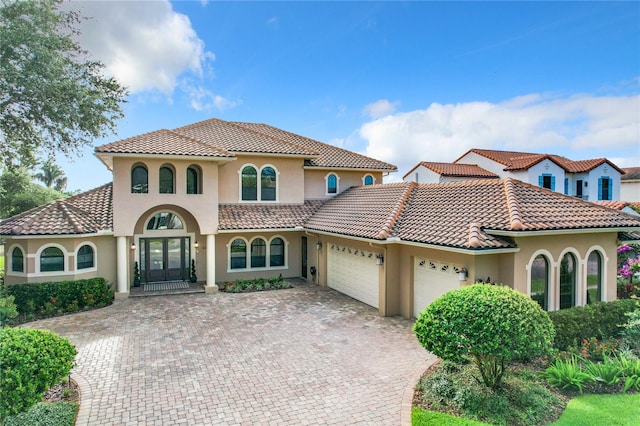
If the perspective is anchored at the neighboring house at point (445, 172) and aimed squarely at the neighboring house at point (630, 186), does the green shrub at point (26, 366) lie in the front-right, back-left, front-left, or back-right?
back-right

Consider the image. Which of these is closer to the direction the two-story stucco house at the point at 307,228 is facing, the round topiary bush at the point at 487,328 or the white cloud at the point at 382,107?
the round topiary bush

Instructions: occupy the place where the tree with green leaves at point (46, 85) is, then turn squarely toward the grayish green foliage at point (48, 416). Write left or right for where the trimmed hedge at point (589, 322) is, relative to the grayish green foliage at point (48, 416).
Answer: left

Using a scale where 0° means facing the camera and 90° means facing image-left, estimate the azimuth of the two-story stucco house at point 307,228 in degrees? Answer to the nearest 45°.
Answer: approximately 0°

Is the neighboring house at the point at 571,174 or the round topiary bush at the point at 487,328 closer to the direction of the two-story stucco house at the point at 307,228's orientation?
the round topiary bush

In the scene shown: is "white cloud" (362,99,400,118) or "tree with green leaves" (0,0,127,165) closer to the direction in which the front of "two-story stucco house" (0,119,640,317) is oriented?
the tree with green leaves

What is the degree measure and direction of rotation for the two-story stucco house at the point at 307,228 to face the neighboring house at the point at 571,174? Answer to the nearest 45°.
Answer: approximately 135° to its left

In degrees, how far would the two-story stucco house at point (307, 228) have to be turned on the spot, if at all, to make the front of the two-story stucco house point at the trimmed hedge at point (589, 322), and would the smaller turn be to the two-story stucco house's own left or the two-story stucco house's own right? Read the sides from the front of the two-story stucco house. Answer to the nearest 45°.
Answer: approximately 45° to the two-story stucco house's own left

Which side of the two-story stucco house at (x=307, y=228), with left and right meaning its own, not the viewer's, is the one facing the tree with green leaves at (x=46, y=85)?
right
